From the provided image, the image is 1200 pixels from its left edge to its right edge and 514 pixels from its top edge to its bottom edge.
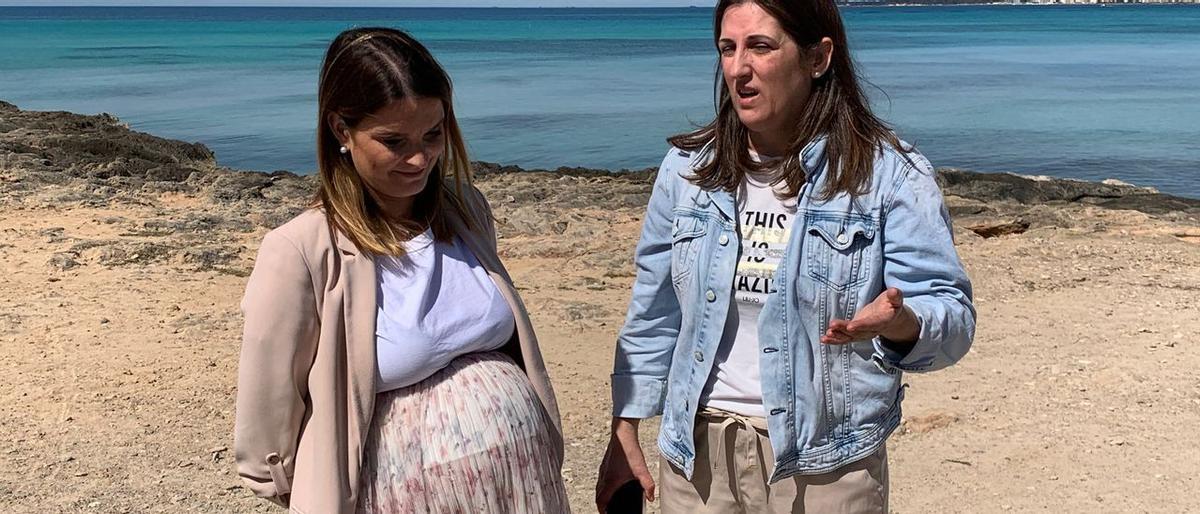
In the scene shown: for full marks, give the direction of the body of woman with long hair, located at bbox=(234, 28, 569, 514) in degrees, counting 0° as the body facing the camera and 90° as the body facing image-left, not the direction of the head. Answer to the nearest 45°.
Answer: approximately 315°

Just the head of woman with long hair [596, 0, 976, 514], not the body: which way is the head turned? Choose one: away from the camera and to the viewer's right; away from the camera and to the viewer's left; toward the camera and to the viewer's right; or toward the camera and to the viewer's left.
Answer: toward the camera and to the viewer's left

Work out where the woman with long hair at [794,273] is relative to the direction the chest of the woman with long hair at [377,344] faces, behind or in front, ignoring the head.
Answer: in front
